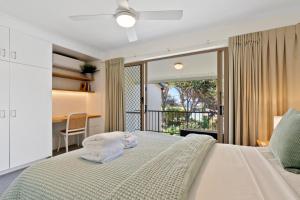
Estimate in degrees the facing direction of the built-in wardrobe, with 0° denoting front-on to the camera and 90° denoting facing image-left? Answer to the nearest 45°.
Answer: approximately 315°

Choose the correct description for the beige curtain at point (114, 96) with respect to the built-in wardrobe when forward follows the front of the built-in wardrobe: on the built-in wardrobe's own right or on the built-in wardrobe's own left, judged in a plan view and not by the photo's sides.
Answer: on the built-in wardrobe's own left

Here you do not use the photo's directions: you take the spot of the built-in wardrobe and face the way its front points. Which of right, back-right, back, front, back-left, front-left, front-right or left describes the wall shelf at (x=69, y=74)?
left

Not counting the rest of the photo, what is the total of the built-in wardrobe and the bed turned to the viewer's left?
1

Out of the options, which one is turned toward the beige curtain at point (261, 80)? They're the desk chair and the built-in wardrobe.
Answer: the built-in wardrobe

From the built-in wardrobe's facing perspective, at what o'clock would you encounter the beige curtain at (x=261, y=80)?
The beige curtain is roughly at 12 o'clock from the built-in wardrobe.

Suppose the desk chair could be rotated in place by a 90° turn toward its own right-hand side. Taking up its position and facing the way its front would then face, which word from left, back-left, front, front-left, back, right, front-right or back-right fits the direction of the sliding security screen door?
front-right

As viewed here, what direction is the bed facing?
to the viewer's left

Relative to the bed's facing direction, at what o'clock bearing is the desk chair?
The desk chair is roughly at 2 o'clock from the bed.

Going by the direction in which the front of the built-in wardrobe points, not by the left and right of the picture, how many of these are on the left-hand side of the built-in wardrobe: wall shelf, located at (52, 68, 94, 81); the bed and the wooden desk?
2

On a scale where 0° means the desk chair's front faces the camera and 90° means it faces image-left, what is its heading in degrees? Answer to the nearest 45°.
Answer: approximately 135°

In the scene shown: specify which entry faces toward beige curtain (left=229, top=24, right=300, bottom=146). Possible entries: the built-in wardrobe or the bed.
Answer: the built-in wardrobe

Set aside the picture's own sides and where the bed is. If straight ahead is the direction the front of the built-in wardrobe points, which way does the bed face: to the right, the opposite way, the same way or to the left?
the opposite way
